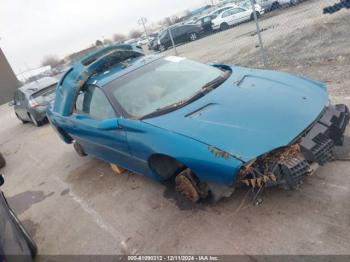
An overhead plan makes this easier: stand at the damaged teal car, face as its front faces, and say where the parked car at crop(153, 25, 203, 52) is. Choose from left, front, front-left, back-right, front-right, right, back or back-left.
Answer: back-left

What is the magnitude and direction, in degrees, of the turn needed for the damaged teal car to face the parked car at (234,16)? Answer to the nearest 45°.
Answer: approximately 135° to its left

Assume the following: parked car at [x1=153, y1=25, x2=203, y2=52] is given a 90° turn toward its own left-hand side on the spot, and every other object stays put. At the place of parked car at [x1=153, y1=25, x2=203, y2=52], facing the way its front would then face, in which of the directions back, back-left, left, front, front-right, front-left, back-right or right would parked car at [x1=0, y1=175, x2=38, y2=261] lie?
front-right

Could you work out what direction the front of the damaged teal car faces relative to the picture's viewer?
facing the viewer and to the right of the viewer

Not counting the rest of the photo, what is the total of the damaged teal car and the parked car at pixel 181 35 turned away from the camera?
0

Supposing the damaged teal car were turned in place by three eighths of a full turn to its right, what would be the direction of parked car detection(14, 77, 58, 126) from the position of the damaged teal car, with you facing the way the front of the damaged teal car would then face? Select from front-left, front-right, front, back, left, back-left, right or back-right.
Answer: front-right

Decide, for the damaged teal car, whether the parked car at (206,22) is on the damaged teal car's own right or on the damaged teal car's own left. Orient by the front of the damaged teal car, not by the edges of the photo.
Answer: on the damaged teal car's own left

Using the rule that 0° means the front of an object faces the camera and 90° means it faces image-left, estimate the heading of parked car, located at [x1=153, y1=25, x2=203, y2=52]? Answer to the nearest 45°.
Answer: approximately 45°

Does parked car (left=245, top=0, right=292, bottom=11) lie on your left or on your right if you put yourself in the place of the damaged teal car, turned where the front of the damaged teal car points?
on your left

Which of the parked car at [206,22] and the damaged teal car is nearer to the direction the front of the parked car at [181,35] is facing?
the damaged teal car

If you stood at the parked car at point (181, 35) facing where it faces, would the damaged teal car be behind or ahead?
ahead
